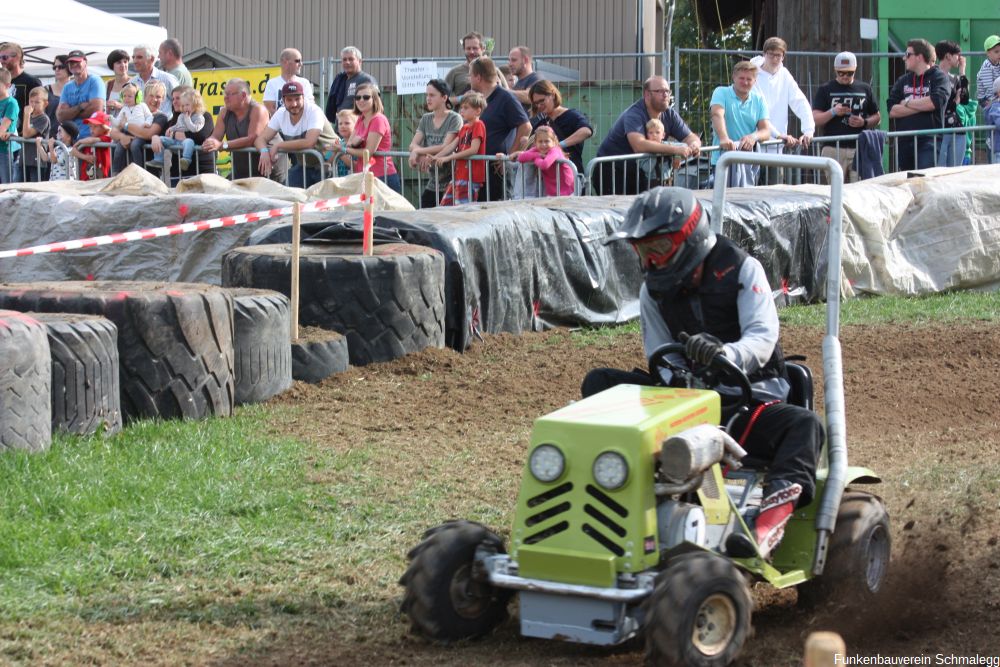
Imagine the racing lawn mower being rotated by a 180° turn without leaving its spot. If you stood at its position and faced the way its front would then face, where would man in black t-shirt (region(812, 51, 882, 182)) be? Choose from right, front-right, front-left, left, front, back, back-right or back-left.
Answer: front-left

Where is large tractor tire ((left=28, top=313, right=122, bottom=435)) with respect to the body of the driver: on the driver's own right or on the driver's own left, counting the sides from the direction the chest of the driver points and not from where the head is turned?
on the driver's own right

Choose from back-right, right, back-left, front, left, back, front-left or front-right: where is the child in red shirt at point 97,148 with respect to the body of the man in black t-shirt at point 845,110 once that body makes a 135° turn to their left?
back-left

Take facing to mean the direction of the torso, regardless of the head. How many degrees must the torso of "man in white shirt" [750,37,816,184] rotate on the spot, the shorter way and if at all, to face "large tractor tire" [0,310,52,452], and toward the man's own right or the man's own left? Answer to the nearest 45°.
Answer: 0° — they already face it

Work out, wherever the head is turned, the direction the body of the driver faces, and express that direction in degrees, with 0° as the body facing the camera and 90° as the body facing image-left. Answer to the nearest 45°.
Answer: approximately 45°

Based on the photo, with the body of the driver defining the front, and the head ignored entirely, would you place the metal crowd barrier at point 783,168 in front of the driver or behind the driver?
behind

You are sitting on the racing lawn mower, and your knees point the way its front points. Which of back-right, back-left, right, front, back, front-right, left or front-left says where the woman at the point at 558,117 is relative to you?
back-right

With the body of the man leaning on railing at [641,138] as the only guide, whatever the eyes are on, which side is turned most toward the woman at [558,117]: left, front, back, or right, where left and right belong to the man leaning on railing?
right
